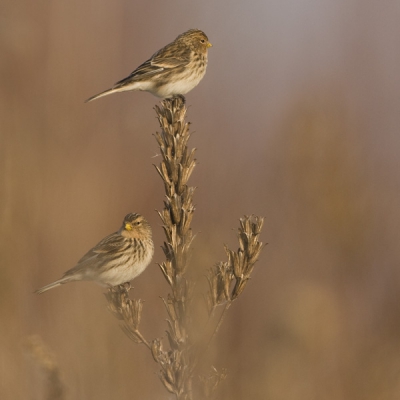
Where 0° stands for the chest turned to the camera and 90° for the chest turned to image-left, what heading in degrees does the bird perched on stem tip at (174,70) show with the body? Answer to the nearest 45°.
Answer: approximately 270°
